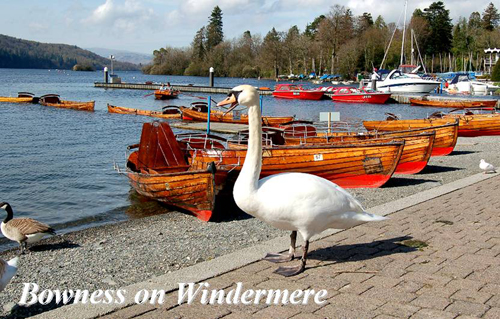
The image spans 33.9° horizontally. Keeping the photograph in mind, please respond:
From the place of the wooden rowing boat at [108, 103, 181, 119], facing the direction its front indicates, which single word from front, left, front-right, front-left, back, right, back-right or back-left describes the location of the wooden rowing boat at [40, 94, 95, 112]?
front-right

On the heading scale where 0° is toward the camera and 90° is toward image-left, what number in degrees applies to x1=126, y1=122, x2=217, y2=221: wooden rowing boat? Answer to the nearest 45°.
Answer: approximately 315°

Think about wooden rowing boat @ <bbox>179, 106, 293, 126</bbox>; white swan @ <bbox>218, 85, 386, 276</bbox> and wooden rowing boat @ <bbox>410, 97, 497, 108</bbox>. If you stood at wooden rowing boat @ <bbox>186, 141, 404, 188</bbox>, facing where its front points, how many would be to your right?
1

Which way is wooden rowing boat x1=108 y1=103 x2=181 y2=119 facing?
to the viewer's left

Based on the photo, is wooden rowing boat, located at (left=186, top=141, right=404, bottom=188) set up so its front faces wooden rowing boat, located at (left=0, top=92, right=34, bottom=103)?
no

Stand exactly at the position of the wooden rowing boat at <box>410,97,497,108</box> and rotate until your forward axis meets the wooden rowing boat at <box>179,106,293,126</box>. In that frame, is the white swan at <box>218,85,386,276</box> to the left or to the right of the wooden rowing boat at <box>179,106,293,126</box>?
left

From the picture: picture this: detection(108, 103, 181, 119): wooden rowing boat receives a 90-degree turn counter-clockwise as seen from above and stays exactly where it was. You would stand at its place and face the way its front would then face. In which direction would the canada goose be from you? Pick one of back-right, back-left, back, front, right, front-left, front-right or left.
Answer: front

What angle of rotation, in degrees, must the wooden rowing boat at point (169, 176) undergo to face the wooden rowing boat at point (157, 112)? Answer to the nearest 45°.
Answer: approximately 135° to its left

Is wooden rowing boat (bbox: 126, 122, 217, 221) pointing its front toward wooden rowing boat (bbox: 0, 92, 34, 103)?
no

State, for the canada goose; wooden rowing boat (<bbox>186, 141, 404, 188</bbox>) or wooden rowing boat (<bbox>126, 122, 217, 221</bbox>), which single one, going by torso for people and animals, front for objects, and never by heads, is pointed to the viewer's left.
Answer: the canada goose

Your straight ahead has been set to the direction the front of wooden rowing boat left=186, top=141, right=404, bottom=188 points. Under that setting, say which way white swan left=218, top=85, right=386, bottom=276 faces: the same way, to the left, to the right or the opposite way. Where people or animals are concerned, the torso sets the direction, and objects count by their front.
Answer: the opposite way

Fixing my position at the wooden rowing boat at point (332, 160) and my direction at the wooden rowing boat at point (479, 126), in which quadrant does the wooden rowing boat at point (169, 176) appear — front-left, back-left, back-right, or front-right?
back-left

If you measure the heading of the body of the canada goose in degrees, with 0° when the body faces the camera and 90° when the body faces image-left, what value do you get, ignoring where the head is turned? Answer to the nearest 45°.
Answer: approximately 90°

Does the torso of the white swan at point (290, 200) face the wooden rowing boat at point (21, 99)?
no

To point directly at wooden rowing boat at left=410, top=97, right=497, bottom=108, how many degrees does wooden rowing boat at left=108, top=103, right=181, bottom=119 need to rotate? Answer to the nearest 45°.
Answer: approximately 180°

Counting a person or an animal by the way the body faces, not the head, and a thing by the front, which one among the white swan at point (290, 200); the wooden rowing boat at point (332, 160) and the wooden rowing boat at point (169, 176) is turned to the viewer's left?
the white swan

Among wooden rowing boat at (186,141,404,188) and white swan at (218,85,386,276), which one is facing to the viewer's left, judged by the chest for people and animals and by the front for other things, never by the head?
the white swan

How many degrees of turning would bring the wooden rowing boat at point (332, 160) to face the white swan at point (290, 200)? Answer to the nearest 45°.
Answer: approximately 90° to its right

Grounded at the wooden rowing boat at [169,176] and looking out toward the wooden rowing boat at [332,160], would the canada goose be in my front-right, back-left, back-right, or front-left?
back-right

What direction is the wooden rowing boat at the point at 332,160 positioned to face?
to the viewer's right
